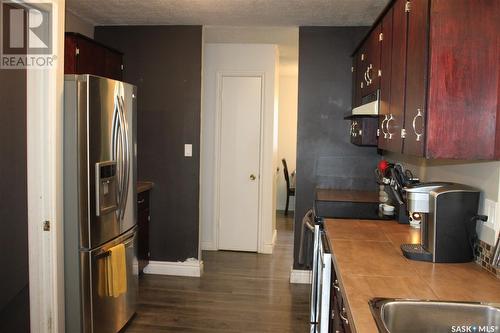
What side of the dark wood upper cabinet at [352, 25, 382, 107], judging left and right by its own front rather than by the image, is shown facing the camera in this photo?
left

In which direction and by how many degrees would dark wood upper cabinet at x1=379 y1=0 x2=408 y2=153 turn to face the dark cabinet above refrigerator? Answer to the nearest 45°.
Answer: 0° — it already faces it

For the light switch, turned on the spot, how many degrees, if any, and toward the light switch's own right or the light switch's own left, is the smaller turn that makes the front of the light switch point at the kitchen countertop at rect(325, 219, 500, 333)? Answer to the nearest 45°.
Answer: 0° — it already faces it

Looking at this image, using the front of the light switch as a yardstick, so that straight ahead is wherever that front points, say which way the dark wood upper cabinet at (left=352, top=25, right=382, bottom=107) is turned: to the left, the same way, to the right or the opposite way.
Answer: to the right

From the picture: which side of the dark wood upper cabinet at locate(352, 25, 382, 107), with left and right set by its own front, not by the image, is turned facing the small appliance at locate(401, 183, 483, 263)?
left

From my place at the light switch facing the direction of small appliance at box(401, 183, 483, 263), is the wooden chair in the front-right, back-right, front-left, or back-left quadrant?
back-left

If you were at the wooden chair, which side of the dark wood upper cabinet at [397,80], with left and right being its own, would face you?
right

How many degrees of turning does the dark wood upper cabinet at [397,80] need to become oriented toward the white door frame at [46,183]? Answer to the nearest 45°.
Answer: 0° — it already faces it

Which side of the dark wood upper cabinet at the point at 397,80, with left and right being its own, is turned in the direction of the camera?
left

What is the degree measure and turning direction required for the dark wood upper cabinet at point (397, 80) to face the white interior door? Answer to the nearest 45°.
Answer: approximately 45° to its right

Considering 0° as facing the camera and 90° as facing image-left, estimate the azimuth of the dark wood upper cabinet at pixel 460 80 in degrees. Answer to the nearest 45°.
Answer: approximately 90°
